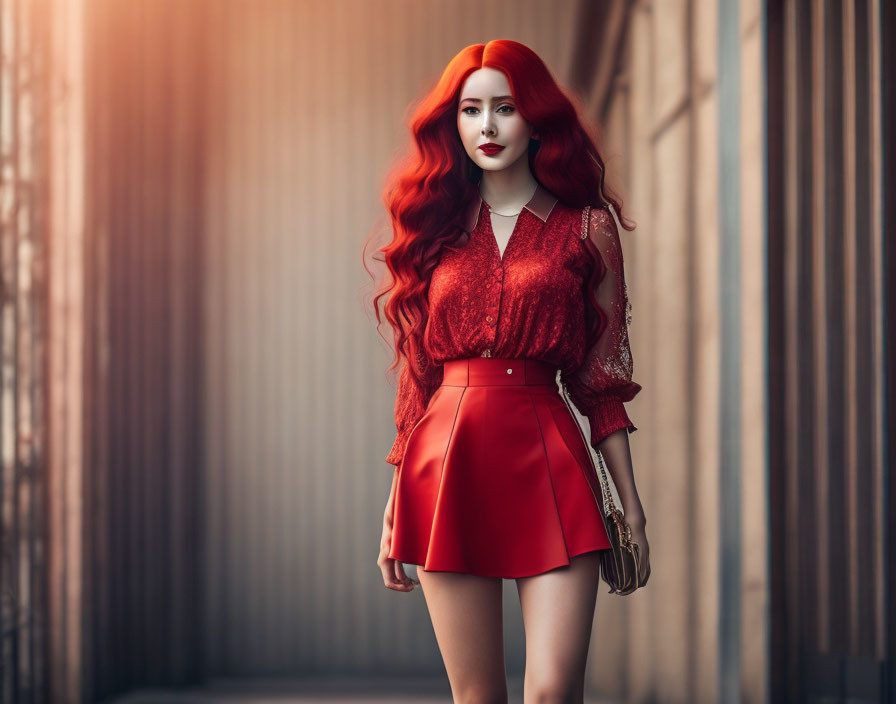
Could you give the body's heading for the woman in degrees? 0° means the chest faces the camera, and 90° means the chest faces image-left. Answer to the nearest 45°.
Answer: approximately 0°
